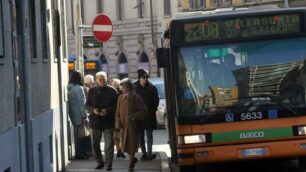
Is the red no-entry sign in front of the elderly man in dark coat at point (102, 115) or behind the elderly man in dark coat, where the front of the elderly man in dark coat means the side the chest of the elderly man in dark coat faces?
behind

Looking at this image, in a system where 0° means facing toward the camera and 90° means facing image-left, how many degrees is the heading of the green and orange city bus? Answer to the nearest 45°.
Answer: approximately 0°

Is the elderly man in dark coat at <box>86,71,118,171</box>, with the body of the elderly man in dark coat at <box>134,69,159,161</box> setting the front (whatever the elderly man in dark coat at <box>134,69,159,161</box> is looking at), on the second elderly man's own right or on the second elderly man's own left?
on the second elderly man's own right

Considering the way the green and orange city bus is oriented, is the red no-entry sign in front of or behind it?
behind

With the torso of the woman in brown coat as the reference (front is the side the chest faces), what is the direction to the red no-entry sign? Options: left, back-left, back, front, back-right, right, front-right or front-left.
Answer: back-right

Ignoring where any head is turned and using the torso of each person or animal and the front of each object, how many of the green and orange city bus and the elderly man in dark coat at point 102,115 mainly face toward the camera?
2

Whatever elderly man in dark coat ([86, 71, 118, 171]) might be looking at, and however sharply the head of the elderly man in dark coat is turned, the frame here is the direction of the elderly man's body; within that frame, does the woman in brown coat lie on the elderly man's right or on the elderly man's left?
on the elderly man's left

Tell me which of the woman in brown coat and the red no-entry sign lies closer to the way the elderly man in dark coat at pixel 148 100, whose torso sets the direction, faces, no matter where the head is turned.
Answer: the woman in brown coat

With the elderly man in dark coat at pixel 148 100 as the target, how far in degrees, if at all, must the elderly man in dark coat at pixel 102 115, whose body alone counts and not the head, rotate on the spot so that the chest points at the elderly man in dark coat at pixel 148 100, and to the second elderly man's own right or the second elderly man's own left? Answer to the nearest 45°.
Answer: approximately 135° to the second elderly man's own left

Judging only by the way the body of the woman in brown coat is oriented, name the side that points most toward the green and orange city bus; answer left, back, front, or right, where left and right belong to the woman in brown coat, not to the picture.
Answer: left

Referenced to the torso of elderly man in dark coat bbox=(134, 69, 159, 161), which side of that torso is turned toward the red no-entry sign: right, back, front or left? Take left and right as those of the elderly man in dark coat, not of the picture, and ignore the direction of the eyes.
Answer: back
